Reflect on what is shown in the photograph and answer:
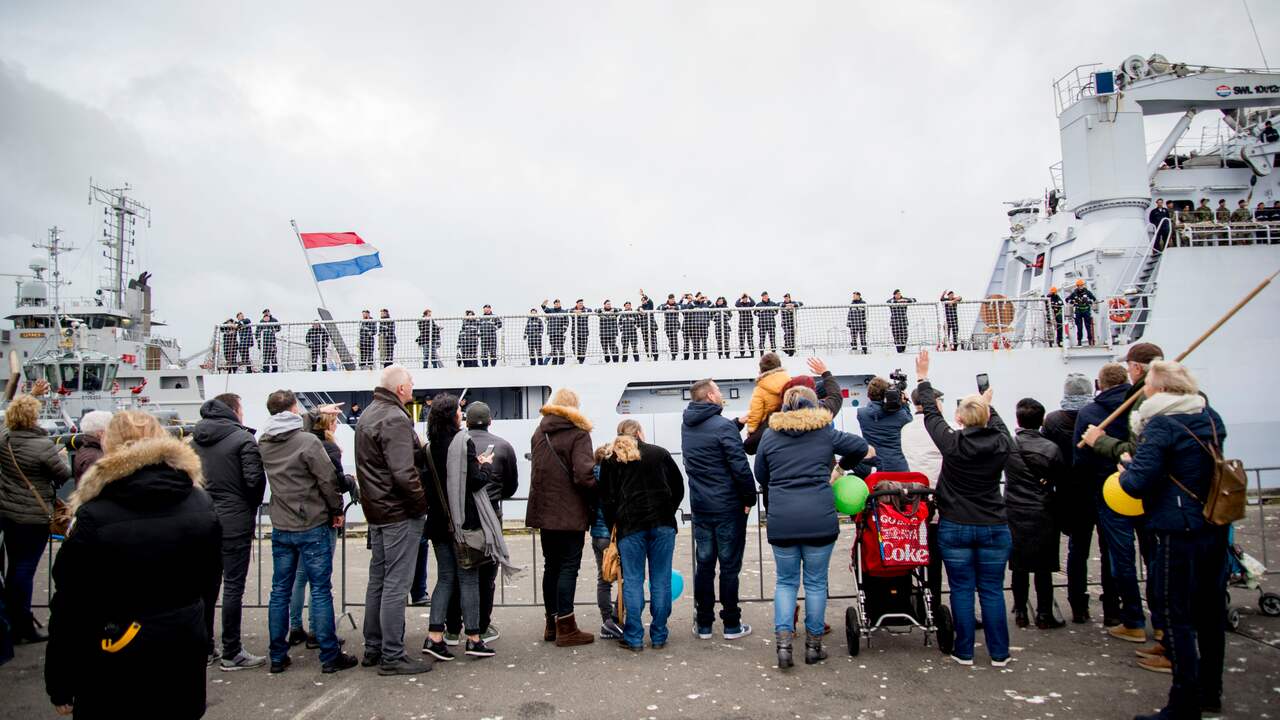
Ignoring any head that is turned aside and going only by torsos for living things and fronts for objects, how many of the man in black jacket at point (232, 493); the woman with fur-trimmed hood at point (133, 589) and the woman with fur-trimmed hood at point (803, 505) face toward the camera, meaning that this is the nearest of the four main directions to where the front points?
0

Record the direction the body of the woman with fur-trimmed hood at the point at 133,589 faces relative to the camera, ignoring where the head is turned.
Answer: away from the camera

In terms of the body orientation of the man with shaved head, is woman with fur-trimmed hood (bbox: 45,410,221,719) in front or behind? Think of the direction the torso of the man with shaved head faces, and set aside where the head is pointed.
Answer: behind

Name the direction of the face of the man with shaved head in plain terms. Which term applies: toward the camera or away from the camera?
away from the camera

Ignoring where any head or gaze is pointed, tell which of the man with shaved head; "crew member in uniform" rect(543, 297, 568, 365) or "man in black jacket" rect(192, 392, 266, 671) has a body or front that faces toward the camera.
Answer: the crew member in uniform

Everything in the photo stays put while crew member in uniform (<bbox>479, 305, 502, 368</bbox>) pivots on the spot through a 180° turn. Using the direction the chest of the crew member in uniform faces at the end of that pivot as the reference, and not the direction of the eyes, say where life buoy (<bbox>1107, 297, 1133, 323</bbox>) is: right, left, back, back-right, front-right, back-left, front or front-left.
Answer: right

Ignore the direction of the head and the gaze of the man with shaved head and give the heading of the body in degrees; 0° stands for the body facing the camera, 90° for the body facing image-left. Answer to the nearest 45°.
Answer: approximately 225°

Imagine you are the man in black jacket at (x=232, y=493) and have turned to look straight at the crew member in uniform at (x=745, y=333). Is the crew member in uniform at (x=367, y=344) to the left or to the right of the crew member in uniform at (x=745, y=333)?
left

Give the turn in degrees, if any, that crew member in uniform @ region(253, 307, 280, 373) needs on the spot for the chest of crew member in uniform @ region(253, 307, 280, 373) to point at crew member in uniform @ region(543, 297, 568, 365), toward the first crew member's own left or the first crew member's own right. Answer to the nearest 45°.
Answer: approximately 45° to the first crew member's own left

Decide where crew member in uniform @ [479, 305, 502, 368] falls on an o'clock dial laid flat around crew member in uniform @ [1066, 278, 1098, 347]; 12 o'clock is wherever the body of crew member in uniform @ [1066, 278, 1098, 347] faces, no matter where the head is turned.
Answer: crew member in uniform @ [479, 305, 502, 368] is roughly at 2 o'clock from crew member in uniform @ [1066, 278, 1098, 347].

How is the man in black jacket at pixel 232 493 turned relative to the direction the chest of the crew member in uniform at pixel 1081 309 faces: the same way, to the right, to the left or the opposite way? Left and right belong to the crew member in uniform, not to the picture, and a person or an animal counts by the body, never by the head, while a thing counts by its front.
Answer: the opposite way

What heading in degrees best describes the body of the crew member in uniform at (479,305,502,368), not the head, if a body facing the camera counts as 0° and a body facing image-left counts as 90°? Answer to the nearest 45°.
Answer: approximately 0°

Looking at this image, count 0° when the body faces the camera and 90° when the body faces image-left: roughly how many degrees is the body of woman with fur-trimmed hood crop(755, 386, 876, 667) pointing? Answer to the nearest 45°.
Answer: approximately 180°

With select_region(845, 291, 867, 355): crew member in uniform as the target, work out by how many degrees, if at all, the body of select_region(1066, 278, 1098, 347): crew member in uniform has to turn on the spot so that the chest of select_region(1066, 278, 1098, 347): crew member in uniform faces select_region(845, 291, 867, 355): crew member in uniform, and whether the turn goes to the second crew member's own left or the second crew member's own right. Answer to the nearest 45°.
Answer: approximately 45° to the second crew member's own right

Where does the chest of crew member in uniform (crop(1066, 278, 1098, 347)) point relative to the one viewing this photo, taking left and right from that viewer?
facing the viewer

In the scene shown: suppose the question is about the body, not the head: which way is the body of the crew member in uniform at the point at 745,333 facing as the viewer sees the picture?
toward the camera

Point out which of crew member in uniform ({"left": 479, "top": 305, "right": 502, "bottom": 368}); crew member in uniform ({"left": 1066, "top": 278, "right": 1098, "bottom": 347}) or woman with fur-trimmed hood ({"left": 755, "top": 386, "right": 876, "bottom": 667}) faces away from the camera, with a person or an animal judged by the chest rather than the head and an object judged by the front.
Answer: the woman with fur-trimmed hood
